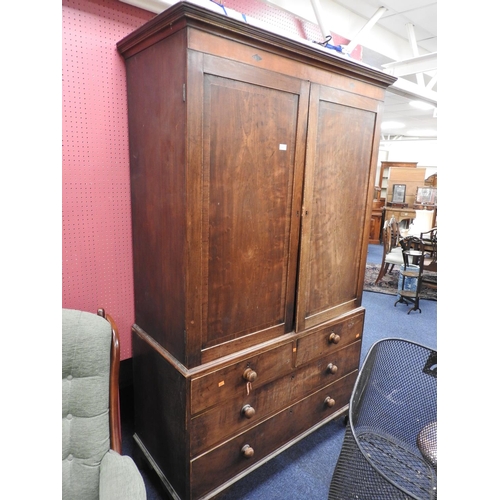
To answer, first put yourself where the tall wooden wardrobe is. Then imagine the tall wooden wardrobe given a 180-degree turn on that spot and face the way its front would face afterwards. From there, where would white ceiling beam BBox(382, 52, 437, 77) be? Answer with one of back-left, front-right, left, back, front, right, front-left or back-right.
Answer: right

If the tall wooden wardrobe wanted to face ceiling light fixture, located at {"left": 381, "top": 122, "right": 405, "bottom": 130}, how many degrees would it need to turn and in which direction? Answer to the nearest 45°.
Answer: approximately 90° to its left

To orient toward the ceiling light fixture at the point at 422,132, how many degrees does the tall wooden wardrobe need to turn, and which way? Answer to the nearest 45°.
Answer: approximately 90° to its left

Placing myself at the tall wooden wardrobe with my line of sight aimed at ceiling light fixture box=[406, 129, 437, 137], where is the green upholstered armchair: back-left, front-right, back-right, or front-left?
back-left

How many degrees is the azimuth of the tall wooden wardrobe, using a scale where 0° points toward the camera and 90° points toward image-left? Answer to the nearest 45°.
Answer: approximately 315°
